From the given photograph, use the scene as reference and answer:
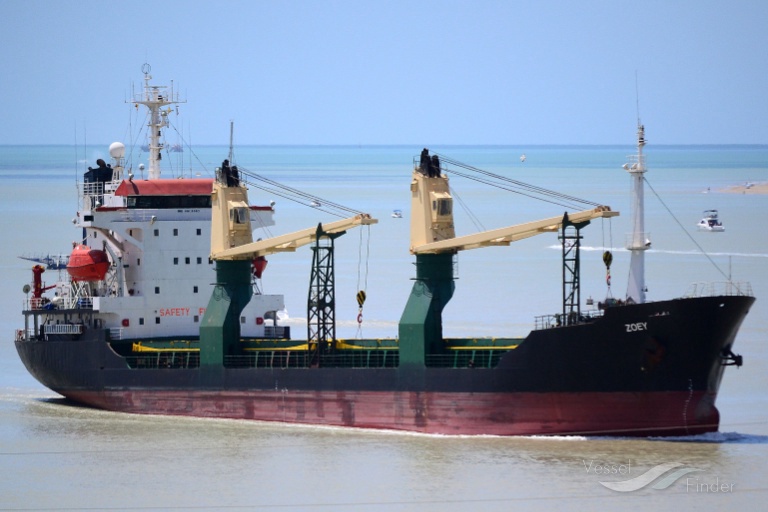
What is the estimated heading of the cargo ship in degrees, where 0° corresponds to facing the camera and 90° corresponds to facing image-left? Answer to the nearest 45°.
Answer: approximately 315°
